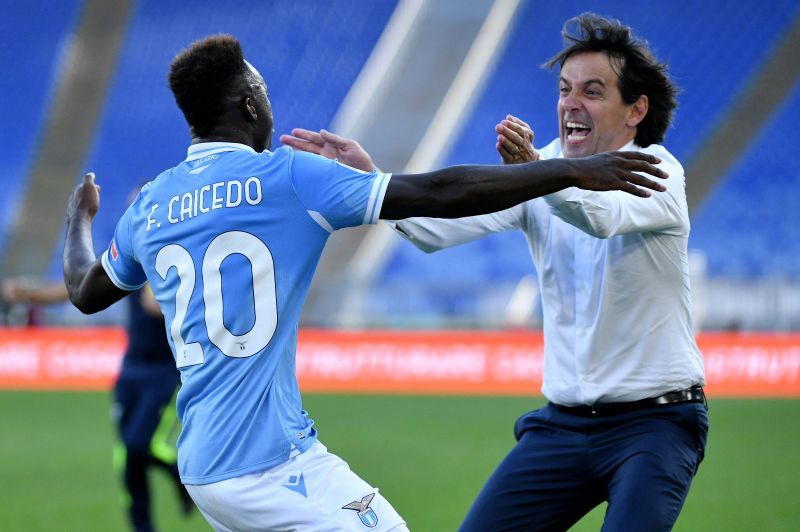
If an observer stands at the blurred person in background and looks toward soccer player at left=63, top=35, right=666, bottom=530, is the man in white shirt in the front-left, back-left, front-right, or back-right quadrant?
front-left

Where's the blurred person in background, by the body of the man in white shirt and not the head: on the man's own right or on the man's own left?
on the man's own right

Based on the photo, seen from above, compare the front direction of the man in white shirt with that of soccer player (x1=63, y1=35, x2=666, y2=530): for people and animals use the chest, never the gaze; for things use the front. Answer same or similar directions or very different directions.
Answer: very different directions

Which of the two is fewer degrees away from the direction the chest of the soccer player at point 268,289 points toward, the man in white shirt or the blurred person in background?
the man in white shirt

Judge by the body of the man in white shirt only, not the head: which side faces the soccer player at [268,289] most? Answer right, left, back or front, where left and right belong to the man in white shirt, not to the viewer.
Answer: front

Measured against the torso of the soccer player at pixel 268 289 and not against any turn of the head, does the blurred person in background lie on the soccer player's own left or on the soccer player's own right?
on the soccer player's own left

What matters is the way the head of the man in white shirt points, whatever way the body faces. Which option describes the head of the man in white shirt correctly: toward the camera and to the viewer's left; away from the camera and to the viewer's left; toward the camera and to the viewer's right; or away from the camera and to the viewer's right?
toward the camera and to the viewer's left

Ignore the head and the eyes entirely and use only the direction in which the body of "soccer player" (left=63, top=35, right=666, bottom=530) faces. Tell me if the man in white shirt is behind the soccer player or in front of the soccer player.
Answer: in front

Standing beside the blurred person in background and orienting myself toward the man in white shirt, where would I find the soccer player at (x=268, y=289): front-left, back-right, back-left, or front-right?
front-right

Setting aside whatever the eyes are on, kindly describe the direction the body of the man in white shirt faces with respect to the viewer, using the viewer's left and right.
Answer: facing the viewer and to the left of the viewer

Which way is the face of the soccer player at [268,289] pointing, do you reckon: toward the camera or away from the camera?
away from the camera

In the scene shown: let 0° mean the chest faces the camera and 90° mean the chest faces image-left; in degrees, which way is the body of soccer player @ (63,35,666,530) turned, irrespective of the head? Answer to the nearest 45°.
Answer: approximately 225°

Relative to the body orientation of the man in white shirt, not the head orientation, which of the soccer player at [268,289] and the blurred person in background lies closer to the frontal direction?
the soccer player
